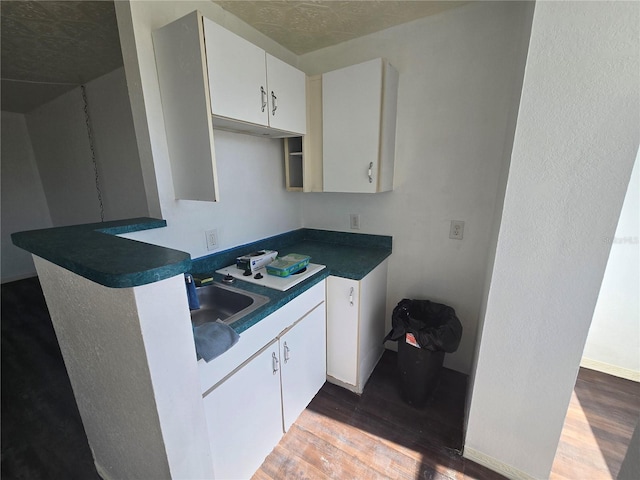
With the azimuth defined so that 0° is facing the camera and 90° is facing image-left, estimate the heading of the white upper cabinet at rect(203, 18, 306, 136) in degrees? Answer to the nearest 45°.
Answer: approximately 315°

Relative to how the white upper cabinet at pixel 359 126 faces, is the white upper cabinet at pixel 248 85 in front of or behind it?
in front

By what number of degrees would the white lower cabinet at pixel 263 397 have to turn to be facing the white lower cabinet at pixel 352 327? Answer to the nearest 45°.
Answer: approximately 90° to its left

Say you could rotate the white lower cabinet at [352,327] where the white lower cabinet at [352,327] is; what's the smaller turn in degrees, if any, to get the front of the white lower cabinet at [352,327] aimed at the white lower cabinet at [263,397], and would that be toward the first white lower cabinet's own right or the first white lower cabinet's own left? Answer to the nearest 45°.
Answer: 0° — it already faces it

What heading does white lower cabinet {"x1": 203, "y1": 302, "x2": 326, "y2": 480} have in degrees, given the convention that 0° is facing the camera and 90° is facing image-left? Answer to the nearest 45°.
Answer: approximately 315°

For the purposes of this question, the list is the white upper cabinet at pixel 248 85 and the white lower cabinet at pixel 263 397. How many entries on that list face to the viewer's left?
0
